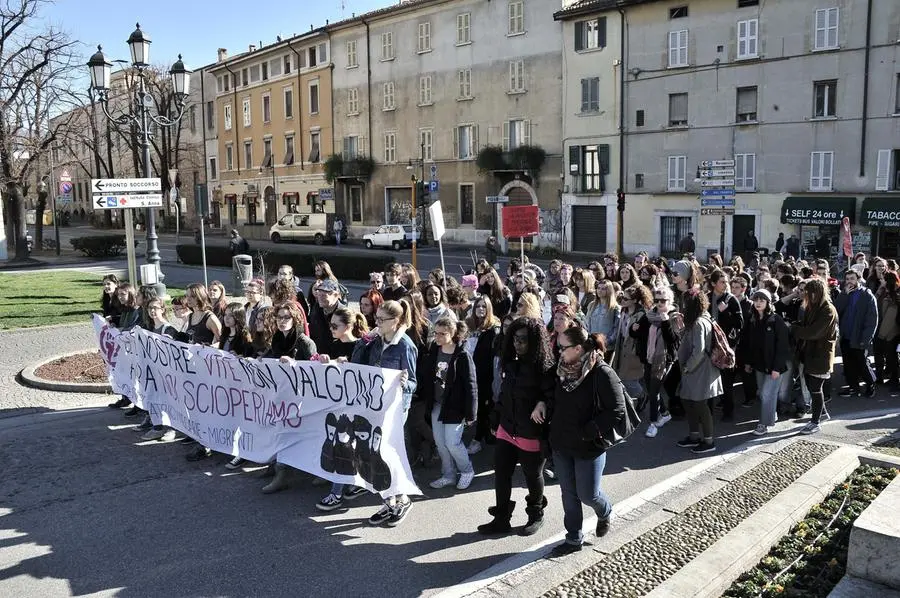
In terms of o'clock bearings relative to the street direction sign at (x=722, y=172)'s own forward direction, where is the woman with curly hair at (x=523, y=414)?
The woman with curly hair is roughly at 12 o'clock from the street direction sign.

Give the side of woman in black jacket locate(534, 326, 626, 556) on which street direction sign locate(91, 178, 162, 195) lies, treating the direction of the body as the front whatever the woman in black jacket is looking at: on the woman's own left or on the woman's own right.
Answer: on the woman's own right

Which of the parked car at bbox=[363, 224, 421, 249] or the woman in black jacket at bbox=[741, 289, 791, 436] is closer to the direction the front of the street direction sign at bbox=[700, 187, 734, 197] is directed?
the woman in black jacket

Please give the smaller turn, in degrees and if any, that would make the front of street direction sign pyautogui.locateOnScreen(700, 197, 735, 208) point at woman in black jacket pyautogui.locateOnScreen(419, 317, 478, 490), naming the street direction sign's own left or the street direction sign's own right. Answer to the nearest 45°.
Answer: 0° — it already faces them

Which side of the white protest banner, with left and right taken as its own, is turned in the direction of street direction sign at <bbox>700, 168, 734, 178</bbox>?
back

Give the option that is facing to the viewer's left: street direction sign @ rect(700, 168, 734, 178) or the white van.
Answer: the white van

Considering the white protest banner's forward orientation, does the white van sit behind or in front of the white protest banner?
behind

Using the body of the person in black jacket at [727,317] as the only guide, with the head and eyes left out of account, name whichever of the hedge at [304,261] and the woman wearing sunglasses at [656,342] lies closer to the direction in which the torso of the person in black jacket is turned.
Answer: the woman wearing sunglasses
